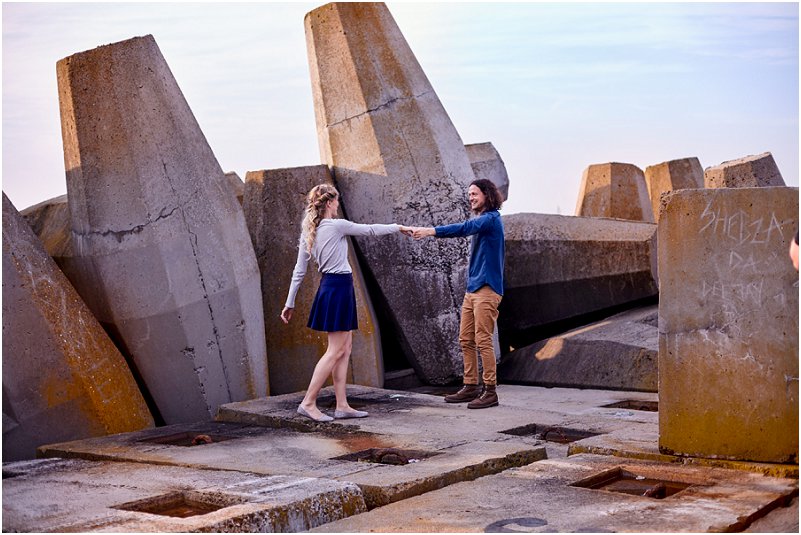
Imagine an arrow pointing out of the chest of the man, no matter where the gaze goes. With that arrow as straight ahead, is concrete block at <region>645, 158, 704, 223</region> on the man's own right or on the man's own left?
on the man's own right

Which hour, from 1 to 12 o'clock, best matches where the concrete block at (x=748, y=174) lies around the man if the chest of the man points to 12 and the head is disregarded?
The concrete block is roughly at 4 o'clock from the man.

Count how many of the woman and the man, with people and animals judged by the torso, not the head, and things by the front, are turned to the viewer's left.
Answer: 1

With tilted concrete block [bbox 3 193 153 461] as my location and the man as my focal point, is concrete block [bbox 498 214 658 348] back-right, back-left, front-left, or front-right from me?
front-left

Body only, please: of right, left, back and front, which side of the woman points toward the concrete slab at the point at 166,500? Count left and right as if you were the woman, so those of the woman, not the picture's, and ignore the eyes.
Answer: right

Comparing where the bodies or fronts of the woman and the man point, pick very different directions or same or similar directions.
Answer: very different directions

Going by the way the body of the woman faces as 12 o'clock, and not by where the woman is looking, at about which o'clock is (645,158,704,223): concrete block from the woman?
The concrete block is roughly at 10 o'clock from the woman.

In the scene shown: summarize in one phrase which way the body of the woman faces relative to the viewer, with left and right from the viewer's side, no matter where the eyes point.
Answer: facing to the right of the viewer

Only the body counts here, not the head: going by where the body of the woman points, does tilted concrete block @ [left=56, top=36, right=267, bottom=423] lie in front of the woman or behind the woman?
behind

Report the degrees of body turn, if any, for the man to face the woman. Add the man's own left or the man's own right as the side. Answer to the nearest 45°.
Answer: approximately 45° to the man's own left

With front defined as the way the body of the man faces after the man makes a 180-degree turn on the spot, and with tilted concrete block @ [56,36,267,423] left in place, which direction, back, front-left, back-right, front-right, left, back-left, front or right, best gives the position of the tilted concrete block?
back

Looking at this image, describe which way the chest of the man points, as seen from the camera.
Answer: to the viewer's left

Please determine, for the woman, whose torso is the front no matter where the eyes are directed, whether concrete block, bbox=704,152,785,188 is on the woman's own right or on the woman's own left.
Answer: on the woman's own left

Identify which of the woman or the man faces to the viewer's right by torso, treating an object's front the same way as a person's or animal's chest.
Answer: the woman

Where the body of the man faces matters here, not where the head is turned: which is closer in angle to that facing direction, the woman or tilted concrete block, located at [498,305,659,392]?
the woman
